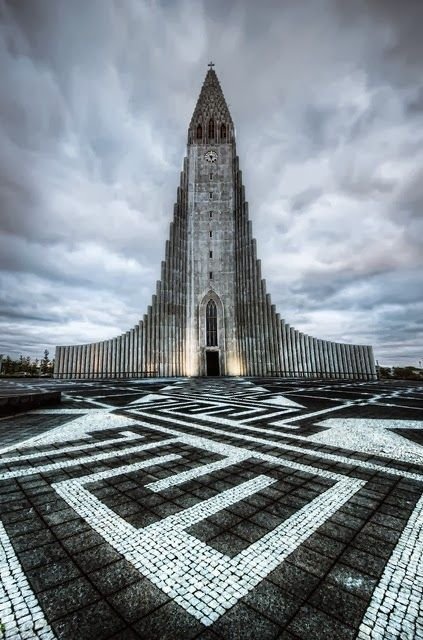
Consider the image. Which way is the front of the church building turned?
toward the camera
